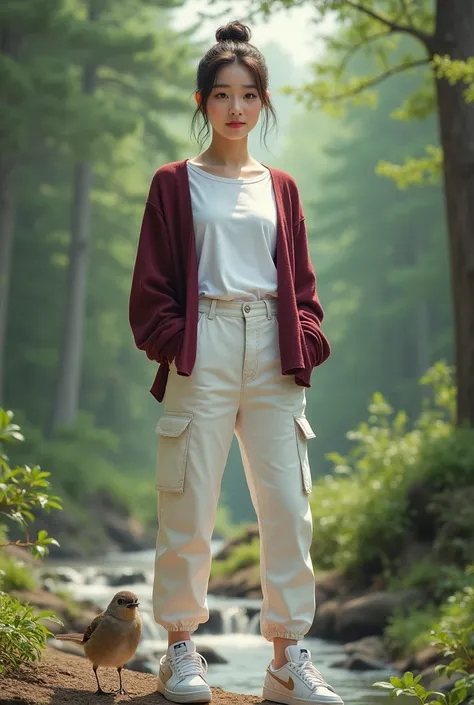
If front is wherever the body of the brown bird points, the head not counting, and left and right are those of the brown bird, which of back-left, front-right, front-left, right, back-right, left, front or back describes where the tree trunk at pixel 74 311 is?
back-left

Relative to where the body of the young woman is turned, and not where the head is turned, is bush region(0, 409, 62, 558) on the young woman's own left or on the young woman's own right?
on the young woman's own right

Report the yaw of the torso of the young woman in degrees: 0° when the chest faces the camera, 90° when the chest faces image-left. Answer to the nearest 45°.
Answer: approximately 0°
